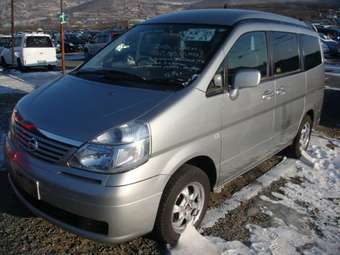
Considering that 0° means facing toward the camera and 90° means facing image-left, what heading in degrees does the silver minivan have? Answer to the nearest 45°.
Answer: approximately 45°

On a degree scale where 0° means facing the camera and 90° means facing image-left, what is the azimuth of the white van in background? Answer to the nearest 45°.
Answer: approximately 135°

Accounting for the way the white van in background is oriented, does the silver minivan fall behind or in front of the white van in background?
behind

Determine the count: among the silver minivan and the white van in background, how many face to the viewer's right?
0

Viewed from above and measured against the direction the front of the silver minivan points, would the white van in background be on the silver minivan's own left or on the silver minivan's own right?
on the silver minivan's own right
